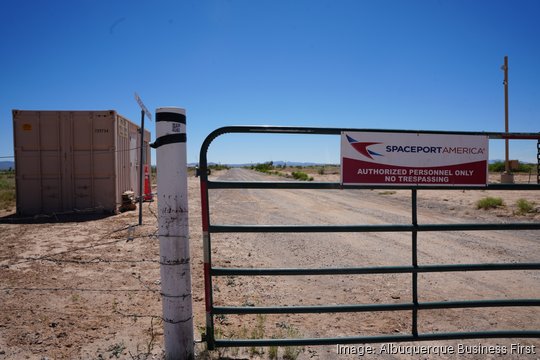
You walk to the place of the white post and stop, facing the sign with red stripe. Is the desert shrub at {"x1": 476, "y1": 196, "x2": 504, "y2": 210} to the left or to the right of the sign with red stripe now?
left

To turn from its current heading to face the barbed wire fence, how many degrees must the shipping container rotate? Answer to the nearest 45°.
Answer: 0° — it already faces it

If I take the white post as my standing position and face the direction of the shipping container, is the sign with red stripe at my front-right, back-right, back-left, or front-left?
back-right

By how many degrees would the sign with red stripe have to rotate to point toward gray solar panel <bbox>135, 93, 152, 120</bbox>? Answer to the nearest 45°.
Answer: approximately 135° to its right

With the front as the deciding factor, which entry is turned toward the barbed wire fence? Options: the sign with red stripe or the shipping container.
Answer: the shipping container

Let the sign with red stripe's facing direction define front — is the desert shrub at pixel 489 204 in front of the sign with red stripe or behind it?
behind

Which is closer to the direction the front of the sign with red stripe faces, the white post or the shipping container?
the white post

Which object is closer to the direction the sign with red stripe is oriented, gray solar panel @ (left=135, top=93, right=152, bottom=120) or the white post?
the white post

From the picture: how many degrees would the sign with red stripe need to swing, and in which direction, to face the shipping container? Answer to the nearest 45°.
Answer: approximately 135° to its right

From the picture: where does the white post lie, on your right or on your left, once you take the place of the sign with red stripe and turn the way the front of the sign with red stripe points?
on your right

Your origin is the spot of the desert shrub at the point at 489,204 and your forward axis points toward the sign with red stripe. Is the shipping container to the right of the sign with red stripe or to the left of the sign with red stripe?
right
